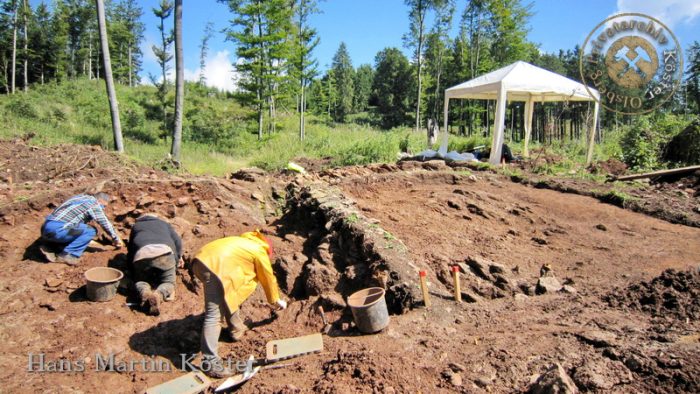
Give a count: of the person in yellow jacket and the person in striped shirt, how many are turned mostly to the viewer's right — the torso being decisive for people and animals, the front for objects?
2

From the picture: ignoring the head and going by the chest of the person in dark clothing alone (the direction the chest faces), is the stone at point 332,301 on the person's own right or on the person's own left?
on the person's own right

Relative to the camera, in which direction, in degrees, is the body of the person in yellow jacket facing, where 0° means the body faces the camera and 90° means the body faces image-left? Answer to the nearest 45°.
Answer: approximately 270°

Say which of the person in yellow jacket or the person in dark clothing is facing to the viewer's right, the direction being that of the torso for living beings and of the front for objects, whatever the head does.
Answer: the person in yellow jacket

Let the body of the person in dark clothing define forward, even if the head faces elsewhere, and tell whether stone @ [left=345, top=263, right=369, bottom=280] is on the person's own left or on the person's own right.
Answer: on the person's own right

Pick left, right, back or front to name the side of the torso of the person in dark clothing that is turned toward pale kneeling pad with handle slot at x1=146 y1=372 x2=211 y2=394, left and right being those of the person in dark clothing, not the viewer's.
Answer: back

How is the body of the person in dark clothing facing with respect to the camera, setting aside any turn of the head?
away from the camera

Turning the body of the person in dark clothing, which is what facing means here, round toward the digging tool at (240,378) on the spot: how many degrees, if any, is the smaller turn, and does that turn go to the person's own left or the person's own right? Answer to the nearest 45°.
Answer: approximately 180°

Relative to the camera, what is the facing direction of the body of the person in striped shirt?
to the viewer's right

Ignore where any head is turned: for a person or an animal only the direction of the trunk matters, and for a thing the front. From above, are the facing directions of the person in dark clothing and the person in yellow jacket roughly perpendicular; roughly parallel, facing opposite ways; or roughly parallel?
roughly perpendicular

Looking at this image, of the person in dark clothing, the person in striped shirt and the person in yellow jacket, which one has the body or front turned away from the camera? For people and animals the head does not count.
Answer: the person in dark clothing

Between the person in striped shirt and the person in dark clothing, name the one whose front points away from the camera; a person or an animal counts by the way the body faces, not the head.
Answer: the person in dark clothing
